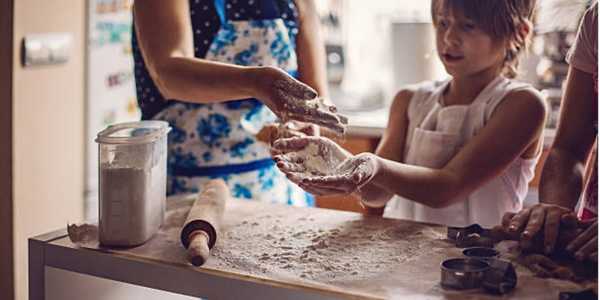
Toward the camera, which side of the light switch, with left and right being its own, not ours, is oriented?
front

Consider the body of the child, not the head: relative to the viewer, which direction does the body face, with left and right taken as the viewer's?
facing the viewer and to the left of the viewer

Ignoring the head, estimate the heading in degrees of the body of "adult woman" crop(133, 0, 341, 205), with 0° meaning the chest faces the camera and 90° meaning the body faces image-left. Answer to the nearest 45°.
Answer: approximately 315°

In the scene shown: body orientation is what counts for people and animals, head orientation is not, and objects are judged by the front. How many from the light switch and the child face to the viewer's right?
0

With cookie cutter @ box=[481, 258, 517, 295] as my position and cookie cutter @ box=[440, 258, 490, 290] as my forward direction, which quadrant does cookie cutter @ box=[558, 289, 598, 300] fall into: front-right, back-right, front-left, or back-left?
back-left

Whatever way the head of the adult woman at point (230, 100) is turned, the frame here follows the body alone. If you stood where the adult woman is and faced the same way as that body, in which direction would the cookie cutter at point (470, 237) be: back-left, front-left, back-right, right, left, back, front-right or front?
front

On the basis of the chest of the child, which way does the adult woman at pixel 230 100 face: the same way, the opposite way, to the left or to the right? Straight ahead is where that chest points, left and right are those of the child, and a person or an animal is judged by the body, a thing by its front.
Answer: to the left

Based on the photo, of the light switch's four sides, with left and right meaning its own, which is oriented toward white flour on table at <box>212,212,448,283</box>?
front

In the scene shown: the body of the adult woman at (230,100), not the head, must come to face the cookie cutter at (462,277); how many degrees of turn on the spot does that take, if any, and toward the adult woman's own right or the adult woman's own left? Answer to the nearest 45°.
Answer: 0° — they already face it

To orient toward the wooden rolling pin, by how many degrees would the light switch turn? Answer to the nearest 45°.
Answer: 0° — it already faces it

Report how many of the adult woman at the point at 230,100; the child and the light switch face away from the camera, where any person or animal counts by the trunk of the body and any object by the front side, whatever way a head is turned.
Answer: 0

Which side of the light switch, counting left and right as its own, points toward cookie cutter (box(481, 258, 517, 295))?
front

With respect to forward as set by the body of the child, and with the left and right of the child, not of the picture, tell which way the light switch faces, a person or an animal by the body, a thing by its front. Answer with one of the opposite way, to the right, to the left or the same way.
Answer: to the left

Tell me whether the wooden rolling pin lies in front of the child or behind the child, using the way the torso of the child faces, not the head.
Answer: in front

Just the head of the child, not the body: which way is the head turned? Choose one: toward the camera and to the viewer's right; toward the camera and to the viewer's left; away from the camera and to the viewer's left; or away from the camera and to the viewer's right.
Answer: toward the camera and to the viewer's left

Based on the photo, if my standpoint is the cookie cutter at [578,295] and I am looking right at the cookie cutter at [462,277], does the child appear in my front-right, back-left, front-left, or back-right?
front-right

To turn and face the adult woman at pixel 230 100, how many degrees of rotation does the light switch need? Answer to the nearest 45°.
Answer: approximately 45° to its left
